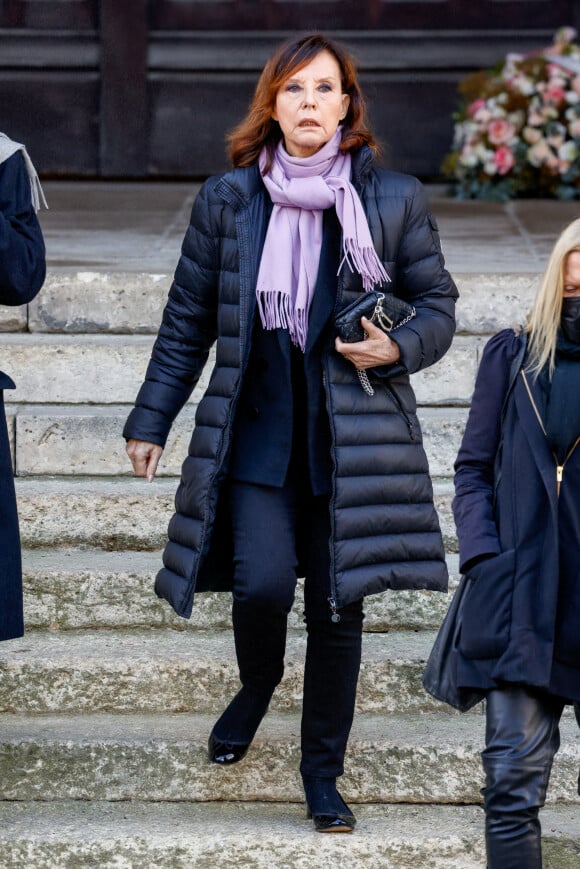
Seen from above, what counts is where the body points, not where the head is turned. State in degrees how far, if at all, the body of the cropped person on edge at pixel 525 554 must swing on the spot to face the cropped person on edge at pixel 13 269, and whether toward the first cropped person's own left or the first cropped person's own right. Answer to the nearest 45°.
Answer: approximately 90° to the first cropped person's own right

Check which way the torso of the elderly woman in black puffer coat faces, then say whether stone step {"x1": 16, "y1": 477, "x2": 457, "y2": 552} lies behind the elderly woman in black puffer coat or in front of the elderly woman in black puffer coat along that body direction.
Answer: behind

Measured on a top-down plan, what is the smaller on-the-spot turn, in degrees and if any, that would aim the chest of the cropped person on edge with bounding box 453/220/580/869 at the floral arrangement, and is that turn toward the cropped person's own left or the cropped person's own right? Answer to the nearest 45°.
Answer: approximately 180°

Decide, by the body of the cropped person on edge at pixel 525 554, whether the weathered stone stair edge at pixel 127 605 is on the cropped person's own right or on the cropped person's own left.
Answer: on the cropped person's own right

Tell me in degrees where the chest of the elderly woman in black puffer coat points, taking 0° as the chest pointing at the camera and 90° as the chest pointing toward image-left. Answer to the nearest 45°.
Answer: approximately 0°

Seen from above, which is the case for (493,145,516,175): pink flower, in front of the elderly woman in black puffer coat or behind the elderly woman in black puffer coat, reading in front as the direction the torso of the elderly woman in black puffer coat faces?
behind

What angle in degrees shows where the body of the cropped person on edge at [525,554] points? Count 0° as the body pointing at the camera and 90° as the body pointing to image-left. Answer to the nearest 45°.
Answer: approximately 0°

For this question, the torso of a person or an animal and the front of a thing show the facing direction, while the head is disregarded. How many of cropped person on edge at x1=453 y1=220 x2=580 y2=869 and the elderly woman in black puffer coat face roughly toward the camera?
2

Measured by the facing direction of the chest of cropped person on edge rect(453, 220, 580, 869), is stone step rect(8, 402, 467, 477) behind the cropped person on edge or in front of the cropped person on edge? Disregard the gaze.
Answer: behind

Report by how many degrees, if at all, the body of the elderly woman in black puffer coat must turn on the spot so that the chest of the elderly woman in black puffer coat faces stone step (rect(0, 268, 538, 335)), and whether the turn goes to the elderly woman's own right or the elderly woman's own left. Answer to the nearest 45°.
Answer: approximately 180°

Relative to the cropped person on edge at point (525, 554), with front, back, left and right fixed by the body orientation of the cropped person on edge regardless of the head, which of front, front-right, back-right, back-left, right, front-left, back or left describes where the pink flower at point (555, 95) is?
back

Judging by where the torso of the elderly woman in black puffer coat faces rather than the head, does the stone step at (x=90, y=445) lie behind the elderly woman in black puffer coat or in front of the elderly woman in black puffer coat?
behind
